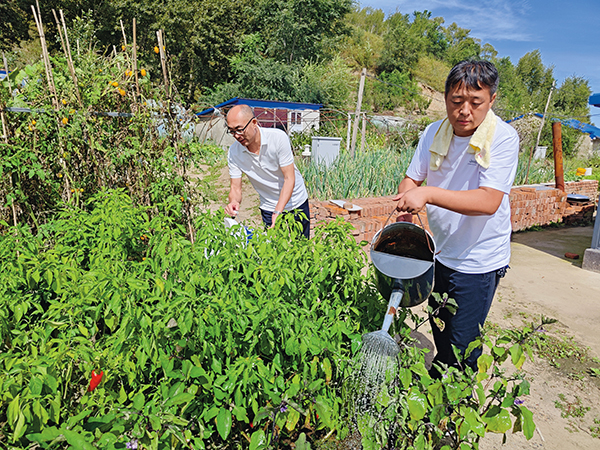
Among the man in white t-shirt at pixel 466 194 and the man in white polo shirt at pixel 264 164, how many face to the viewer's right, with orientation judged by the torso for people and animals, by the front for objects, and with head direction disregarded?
0

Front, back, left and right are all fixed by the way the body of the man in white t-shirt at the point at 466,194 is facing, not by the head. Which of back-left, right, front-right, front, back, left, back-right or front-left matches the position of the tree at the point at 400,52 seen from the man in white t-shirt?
back-right

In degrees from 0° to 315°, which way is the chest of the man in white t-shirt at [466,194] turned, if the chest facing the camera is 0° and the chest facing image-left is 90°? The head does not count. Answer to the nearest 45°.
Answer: approximately 45°

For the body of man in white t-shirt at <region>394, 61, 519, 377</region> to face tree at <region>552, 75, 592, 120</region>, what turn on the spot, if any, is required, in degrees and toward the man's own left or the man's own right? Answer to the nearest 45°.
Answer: approximately 135° to the man's own right

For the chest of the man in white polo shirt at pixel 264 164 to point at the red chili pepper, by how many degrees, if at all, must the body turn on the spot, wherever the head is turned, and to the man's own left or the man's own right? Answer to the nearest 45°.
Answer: approximately 45° to the man's own left

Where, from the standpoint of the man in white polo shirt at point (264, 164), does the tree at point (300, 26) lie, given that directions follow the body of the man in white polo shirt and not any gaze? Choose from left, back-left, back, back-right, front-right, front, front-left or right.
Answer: back-right

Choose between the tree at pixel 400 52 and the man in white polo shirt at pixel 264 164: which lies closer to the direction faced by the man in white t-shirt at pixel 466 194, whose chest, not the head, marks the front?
the man in white polo shirt

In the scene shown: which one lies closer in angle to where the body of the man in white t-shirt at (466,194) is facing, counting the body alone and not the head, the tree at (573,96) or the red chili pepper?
the red chili pepper

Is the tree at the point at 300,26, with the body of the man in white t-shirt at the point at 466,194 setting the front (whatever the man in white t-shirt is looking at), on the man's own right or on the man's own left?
on the man's own right
